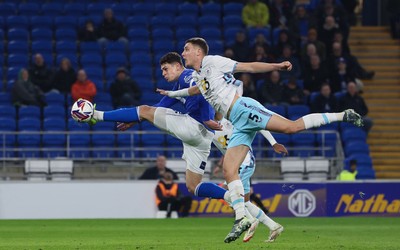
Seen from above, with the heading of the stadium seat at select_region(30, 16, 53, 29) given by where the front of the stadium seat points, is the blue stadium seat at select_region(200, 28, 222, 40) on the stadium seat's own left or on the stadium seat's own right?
on the stadium seat's own left

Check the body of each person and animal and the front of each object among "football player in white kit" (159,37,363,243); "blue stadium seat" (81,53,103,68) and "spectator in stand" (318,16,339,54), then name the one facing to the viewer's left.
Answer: the football player in white kit

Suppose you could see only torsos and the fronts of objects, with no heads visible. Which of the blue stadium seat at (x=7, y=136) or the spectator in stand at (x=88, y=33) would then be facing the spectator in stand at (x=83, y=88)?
the spectator in stand at (x=88, y=33)

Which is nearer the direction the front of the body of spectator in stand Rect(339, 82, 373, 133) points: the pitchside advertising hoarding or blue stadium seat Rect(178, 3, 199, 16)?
the pitchside advertising hoarding

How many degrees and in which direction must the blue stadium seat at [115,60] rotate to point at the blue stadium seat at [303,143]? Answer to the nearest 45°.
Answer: approximately 45° to its left

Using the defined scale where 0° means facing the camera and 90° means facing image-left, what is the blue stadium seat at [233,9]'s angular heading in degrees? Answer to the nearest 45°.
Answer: approximately 0°

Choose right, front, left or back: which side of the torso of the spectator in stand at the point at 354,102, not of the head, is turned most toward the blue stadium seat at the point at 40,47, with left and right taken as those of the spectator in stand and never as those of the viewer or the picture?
right

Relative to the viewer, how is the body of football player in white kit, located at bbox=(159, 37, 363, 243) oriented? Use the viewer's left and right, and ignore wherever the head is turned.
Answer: facing to the left of the viewer

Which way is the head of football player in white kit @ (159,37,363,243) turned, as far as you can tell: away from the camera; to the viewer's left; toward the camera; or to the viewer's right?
to the viewer's left

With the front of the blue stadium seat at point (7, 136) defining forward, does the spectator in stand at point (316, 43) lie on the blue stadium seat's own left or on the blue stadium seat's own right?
on the blue stadium seat's own left
